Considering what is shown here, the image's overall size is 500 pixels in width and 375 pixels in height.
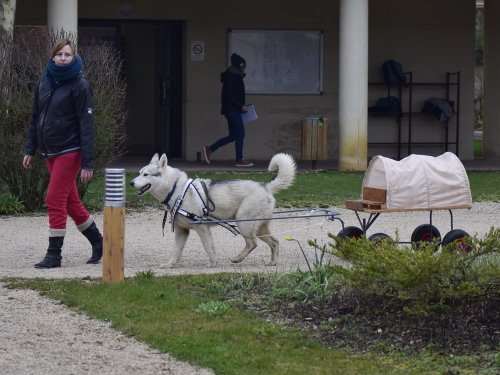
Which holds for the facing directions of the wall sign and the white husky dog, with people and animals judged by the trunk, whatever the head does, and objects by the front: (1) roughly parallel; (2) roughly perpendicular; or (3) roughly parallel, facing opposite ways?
roughly perpendicular

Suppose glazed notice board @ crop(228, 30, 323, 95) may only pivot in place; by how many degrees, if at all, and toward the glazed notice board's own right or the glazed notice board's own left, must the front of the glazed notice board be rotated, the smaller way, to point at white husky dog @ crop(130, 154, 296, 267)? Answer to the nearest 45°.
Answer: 0° — it already faces it

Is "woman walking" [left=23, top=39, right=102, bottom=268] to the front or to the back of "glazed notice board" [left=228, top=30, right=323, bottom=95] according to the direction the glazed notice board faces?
to the front

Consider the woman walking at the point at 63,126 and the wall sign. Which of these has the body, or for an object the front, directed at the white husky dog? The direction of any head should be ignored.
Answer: the wall sign

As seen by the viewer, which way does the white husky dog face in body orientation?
to the viewer's left

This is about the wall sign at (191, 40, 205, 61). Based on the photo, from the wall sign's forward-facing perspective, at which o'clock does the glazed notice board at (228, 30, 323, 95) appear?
The glazed notice board is roughly at 9 o'clock from the wall sign.

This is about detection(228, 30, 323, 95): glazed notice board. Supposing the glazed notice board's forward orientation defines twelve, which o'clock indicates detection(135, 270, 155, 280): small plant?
The small plant is roughly at 12 o'clock from the glazed notice board.

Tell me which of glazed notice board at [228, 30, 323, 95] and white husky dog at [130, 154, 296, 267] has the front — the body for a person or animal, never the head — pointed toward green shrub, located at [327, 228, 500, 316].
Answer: the glazed notice board

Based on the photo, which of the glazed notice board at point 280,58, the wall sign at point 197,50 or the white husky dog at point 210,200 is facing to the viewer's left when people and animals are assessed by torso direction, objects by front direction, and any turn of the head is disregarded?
the white husky dog

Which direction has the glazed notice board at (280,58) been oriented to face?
toward the camera

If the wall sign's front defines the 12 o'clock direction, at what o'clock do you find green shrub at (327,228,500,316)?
The green shrub is roughly at 12 o'clock from the wall sign.

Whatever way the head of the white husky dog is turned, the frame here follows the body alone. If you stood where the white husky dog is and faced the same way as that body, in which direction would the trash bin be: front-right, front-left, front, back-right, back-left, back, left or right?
right

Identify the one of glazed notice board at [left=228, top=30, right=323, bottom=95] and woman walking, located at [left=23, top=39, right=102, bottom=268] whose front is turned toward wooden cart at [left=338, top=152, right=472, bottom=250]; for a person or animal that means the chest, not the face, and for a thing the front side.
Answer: the glazed notice board

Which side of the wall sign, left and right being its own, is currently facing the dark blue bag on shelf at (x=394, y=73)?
left

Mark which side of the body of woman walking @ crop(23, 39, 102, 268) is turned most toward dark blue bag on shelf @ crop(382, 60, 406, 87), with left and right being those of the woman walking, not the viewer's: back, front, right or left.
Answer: back

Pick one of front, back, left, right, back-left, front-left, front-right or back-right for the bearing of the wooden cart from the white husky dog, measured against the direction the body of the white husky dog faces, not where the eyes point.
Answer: back

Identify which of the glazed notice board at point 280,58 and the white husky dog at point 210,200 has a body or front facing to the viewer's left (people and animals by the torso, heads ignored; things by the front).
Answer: the white husky dog

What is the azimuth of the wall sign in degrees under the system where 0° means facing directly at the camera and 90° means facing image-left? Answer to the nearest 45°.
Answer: approximately 0°
